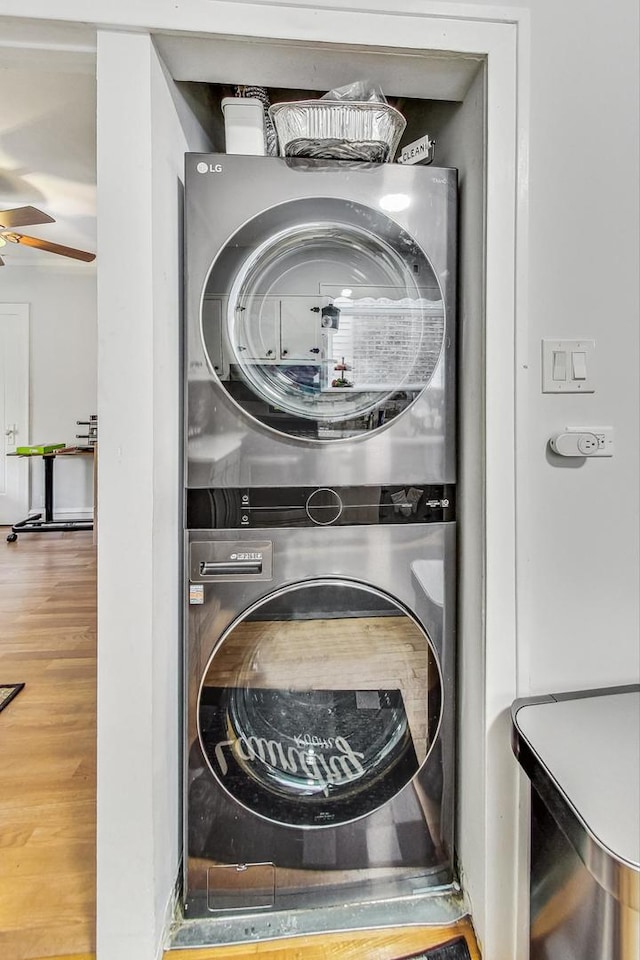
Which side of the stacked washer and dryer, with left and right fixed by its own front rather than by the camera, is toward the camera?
front

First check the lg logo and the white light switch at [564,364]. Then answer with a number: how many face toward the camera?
2

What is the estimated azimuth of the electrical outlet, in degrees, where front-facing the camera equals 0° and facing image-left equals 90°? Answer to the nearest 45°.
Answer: approximately 0°

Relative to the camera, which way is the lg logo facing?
toward the camera

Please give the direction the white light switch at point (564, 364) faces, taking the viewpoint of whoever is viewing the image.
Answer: facing the viewer

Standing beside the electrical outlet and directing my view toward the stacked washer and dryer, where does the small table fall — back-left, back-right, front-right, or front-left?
front-right
